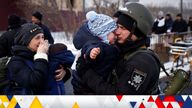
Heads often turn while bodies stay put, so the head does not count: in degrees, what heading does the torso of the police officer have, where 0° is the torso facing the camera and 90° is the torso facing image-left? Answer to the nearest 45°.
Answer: approximately 90°

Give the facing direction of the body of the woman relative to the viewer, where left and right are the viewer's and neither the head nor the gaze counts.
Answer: facing to the right of the viewer

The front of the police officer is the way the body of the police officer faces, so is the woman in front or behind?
in front

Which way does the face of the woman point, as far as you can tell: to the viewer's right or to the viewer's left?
to the viewer's right

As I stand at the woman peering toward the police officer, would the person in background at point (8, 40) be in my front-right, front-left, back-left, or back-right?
back-left

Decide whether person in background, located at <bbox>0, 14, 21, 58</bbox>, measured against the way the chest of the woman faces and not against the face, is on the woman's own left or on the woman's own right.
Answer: on the woman's own left
